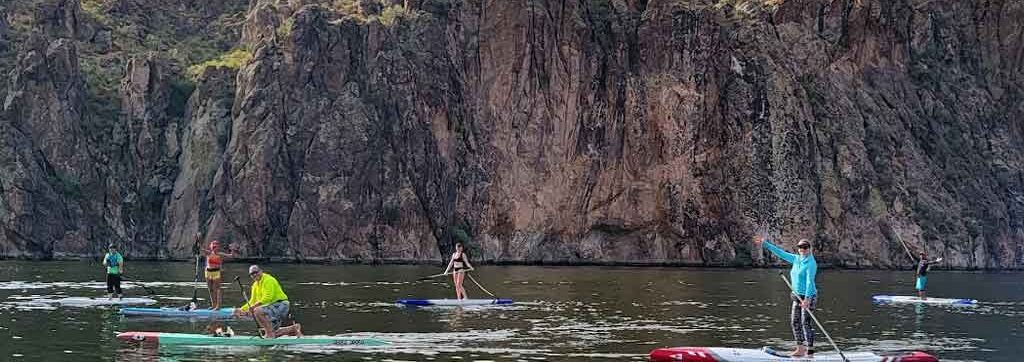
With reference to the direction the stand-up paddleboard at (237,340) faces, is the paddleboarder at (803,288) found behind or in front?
behind

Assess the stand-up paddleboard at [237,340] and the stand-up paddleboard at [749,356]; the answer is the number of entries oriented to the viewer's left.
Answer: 2

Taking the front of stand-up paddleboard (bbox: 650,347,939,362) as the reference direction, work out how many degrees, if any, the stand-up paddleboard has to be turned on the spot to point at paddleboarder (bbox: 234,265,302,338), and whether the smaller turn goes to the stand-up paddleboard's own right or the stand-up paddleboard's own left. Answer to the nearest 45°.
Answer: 0° — it already faces them

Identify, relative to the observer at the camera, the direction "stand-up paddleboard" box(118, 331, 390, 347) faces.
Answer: facing to the left of the viewer

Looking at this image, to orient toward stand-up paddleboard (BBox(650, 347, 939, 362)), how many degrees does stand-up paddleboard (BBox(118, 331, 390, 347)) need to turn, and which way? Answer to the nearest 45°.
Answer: approximately 135° to its left

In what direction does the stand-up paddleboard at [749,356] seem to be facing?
to the viewer's left

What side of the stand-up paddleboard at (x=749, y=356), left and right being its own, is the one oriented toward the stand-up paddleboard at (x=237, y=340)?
front
